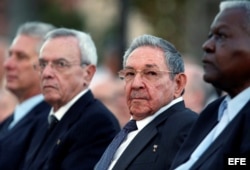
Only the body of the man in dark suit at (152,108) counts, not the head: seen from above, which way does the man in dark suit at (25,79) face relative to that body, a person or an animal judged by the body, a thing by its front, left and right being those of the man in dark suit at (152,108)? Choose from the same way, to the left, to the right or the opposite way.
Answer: the same way

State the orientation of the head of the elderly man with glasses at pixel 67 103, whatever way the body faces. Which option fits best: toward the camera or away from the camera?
toward the camera

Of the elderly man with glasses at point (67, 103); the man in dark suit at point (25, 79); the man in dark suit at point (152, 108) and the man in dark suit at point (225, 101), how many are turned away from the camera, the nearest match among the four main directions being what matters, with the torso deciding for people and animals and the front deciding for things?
0

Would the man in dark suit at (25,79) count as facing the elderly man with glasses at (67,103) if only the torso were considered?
no

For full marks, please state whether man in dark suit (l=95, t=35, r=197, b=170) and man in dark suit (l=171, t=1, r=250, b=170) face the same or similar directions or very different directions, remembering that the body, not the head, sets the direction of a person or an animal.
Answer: same or similar directions

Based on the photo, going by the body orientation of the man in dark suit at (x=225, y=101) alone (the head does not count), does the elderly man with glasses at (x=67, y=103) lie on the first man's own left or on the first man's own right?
on the first man's own right

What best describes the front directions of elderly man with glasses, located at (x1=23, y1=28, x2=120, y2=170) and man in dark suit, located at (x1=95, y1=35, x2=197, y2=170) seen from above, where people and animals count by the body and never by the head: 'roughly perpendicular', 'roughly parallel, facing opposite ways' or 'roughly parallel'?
roughly parallel

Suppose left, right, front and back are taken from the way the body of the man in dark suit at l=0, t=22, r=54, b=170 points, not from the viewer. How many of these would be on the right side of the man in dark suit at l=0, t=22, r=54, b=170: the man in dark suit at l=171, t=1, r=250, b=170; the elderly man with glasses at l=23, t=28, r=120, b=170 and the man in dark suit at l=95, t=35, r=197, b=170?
0

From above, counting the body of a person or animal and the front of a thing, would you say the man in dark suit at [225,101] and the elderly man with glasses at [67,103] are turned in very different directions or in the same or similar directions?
same or similar directions
